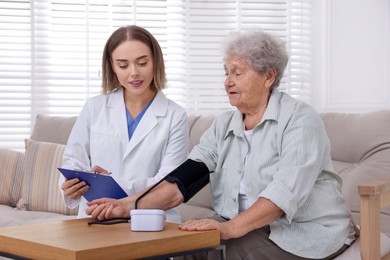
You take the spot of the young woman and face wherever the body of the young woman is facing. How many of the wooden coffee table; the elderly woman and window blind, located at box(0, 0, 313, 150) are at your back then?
1

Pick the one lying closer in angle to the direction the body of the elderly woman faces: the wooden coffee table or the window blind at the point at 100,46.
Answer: the wooden coffee table

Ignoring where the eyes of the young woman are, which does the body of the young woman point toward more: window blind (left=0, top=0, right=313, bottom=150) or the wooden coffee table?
the wooden coffee table

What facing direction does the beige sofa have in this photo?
toward the camera

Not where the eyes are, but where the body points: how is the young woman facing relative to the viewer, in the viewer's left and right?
facing the viewer

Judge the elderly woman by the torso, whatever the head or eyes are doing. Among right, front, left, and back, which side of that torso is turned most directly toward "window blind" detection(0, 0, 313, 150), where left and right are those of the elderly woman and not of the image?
right

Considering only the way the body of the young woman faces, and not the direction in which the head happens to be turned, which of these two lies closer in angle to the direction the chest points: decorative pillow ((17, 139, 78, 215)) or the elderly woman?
the elderly woman

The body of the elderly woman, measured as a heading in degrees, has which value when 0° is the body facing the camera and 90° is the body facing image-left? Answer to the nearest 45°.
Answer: approximately 45°

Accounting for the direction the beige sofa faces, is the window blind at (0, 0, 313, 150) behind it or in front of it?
behind

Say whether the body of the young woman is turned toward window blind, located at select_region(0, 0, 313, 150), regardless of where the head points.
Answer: no

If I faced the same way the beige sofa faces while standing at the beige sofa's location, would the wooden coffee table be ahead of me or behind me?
ahead

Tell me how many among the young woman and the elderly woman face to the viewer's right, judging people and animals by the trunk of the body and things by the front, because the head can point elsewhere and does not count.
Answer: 0

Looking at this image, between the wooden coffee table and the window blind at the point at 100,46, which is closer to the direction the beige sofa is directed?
the wooden coffee table

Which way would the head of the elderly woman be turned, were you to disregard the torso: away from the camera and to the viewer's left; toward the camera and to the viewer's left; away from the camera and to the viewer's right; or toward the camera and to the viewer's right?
toward the camera and to the viewer's left

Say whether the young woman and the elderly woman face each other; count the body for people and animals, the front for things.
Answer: no
